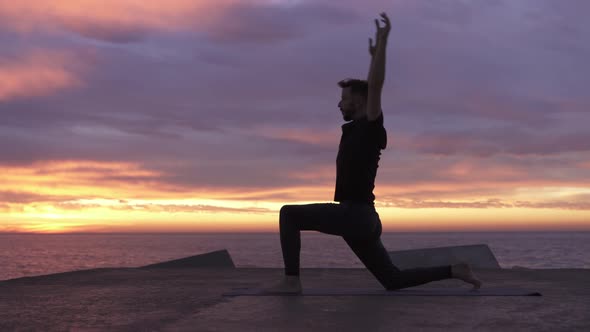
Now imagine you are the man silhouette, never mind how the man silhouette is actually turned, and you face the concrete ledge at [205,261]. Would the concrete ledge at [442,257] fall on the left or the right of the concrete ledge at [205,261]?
right

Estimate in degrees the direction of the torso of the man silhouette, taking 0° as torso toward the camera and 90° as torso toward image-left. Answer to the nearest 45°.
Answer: approximately 90°

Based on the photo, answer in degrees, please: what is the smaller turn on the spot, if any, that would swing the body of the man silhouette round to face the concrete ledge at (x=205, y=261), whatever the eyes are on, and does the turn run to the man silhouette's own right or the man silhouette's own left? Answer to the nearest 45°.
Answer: approximately 45° to the man silhouette's own right

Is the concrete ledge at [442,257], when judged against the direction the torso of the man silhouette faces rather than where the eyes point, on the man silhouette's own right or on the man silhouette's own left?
on the man silhouette's own right
